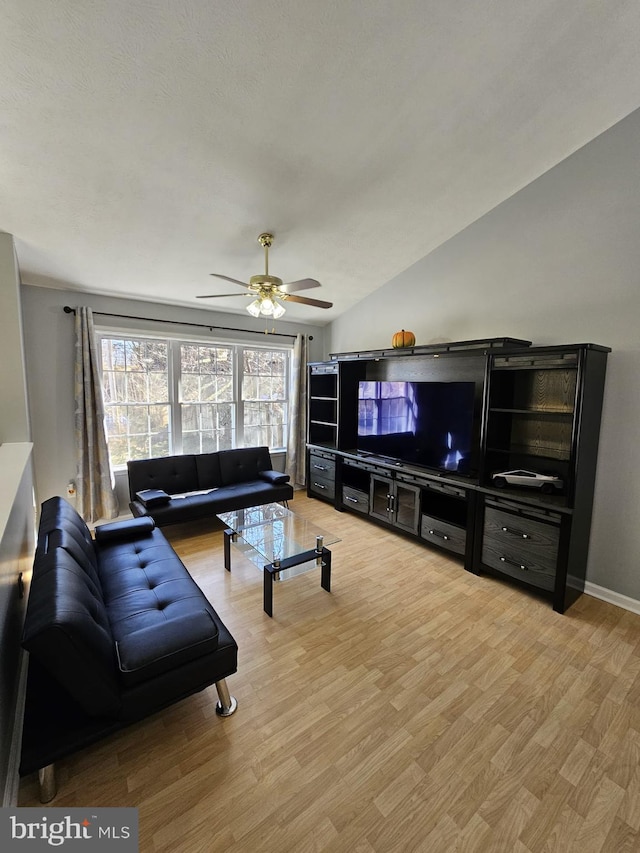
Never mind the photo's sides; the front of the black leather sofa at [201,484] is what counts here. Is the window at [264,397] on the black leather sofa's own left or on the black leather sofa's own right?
on the black leather sofa's own left

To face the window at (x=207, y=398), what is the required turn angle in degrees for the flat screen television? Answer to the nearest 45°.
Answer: approximately 45° to its right

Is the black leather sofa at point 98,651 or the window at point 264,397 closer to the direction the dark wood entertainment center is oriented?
the black leather sofa

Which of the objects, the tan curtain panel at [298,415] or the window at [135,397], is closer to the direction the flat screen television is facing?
the window

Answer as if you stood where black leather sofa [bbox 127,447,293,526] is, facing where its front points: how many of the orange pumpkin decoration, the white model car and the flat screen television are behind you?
0

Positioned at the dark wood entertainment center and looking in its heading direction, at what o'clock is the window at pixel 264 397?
The window is roughly at 2 o'clock from the dark wood entertainment center.

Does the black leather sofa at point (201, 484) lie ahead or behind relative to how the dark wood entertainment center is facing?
ahead

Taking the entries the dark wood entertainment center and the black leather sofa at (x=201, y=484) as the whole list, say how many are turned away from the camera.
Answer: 0

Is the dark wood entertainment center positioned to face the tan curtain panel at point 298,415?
no

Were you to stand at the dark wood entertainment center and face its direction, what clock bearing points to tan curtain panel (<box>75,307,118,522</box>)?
The tan curtain panel is roughly at 1 o'clock from the dark wood entertainment center.

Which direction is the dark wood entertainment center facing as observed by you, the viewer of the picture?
facing the viewer and to the left of the viewer

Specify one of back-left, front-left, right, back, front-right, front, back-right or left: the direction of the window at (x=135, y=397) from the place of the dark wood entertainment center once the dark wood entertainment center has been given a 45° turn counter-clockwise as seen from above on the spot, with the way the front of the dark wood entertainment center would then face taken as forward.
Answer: right
